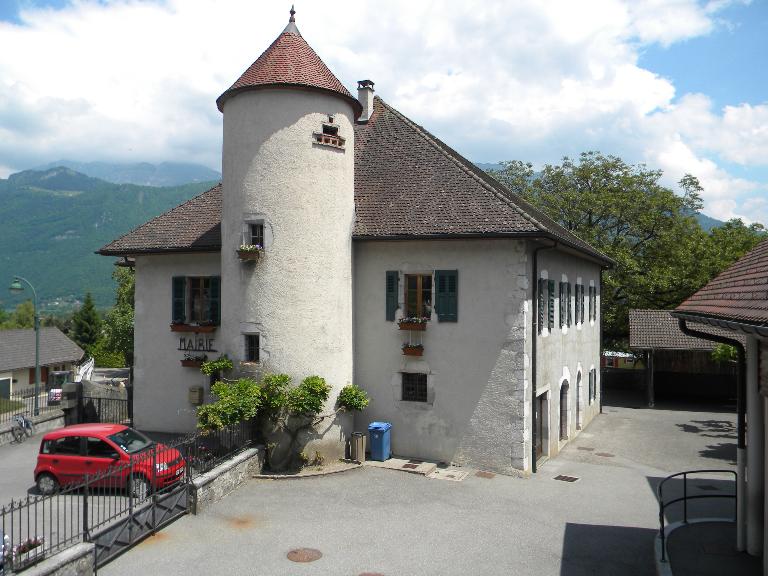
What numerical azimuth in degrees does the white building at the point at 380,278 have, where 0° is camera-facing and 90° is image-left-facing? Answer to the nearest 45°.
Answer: approximately 45°

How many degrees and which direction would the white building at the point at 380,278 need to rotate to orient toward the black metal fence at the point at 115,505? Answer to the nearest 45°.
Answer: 0° — it already faces it

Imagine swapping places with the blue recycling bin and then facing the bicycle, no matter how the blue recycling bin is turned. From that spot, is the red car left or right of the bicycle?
left

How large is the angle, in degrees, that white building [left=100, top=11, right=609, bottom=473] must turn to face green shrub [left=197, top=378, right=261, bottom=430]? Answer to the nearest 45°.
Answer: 0° — it already faces it

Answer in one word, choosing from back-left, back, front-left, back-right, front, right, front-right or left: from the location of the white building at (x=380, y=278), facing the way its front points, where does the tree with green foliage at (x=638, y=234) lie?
back

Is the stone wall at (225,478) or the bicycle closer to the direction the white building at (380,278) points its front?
the stone wall

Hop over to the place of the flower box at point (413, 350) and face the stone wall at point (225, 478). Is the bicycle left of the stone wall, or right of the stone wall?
right
